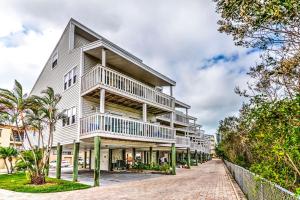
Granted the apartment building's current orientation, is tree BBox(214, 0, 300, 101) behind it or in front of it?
in front

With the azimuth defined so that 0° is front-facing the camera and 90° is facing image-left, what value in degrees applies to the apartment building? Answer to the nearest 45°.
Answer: approximately 315°
